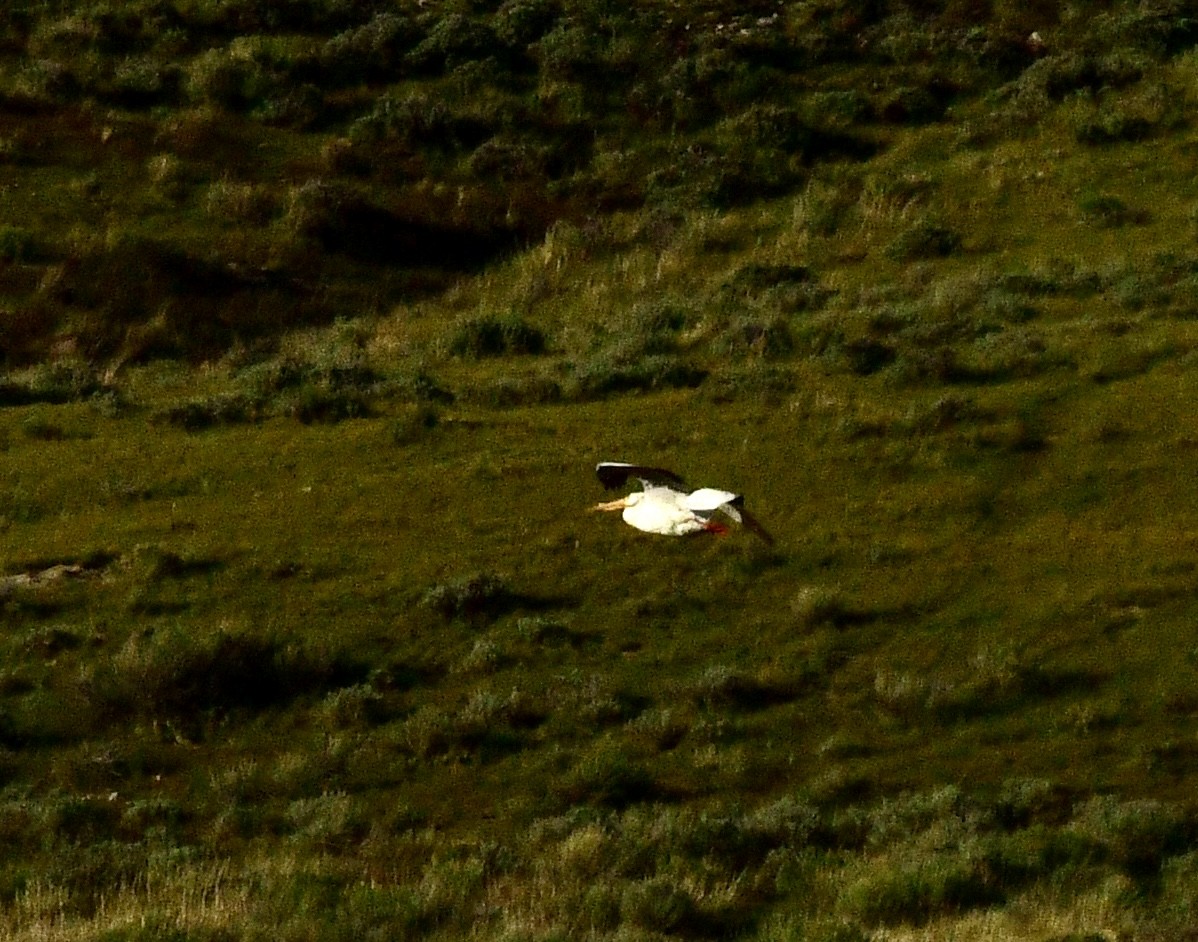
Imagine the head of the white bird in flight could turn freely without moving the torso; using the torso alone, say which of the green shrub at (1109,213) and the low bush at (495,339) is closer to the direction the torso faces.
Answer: the low bush

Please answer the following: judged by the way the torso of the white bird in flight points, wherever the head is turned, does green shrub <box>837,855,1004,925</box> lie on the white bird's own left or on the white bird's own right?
on the white bird's own left

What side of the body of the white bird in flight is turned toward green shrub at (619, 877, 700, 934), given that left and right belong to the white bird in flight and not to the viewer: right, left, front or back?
left

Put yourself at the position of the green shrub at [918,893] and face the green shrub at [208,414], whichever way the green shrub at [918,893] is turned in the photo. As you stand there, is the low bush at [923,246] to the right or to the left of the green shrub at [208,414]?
right

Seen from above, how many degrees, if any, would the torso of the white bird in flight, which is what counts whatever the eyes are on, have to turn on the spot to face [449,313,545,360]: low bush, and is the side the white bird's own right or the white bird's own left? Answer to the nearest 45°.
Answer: approximately 90° to the white bird's own right

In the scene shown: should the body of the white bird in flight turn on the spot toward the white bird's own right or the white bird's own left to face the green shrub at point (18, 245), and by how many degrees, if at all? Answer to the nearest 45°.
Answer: approximately 45° to the white bird's own right

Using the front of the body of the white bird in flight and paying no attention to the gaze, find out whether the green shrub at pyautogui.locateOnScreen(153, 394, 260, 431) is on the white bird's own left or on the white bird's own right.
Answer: on the white bird's own right

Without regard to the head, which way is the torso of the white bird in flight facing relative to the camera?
to the viewer's left

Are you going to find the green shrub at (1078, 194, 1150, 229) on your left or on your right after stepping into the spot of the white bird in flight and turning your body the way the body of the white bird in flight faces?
on your right

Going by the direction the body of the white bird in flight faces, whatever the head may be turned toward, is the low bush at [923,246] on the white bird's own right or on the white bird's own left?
on the white bird's own right
